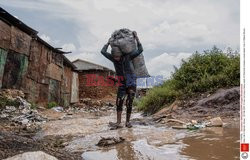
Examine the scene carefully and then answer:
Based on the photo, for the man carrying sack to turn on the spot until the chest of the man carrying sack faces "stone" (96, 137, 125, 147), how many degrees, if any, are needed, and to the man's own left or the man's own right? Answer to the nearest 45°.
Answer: approximately 45° to the man's own left

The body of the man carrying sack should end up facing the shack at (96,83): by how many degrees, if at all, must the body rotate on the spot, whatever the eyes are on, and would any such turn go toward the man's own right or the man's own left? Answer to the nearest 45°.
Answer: approximately 135° to the man's own right

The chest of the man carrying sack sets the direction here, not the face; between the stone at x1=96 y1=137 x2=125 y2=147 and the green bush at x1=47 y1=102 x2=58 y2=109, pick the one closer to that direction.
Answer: the stone

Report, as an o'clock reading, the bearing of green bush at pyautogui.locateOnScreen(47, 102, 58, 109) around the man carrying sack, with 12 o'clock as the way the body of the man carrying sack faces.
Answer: The green bush is roughly at 4 o'clock from the man carrying sack.

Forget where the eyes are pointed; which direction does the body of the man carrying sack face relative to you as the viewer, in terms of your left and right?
facing the viewer and to the left of the viewer

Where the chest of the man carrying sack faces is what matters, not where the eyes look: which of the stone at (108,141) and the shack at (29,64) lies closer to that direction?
the stone

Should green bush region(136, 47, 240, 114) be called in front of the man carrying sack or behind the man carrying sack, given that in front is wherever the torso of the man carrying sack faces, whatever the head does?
behind
